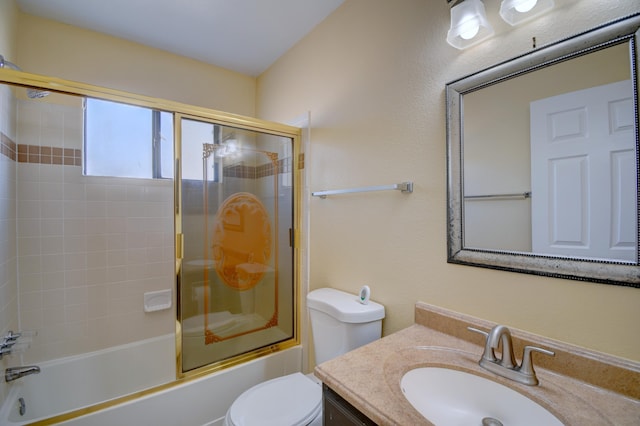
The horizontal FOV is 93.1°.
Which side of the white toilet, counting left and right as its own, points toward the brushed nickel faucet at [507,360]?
left

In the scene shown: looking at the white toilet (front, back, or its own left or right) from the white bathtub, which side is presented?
right

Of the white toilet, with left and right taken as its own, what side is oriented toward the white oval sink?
left

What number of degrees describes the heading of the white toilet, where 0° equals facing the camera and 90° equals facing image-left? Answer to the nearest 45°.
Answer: approximately 45°

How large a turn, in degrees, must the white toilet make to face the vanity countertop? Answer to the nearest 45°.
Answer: approximately 90° to its left

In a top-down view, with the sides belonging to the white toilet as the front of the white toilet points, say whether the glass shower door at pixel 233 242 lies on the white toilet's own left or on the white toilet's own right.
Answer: on the white toilet's own right
